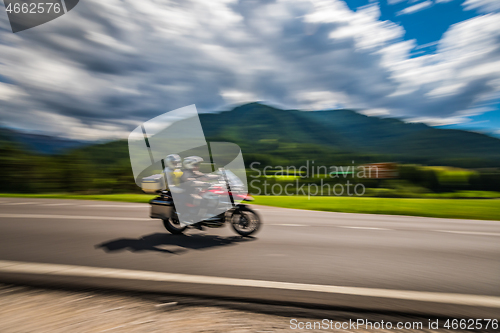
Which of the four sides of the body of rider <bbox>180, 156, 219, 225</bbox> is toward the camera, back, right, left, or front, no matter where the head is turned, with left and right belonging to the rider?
right

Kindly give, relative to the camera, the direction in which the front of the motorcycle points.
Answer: facing to the right of the viewer

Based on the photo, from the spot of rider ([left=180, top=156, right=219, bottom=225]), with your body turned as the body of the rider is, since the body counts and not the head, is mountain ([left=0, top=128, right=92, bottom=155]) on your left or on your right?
on your left

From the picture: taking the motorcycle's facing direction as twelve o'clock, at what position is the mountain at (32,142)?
The mountain is roughly at 8 o'clock from the motorcycle.
